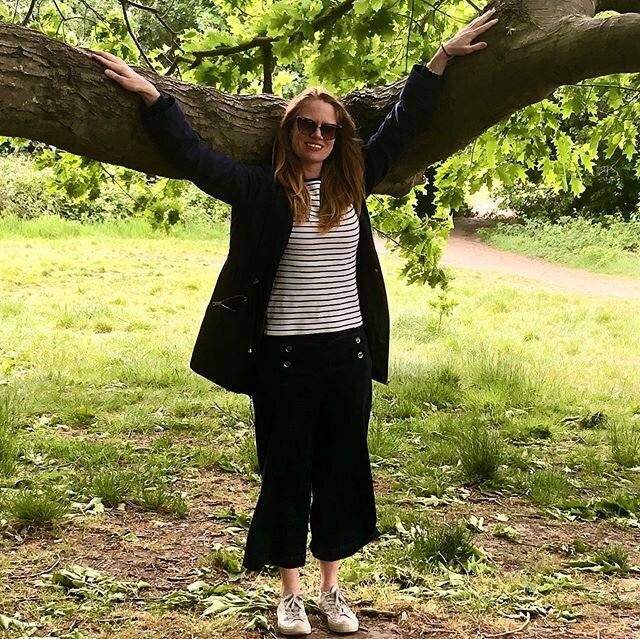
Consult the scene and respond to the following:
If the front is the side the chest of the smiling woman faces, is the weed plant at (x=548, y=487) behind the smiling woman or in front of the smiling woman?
behind

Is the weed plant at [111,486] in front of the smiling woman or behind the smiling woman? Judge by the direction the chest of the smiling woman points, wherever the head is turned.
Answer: behind

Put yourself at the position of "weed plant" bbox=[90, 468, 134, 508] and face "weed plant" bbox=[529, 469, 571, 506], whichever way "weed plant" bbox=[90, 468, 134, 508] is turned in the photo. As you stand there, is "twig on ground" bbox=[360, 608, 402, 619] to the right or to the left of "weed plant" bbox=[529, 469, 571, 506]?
right

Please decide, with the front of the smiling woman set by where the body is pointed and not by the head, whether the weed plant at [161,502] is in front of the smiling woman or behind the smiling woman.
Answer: behind

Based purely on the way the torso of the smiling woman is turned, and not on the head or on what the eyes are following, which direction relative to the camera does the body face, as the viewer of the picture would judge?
toward the camera

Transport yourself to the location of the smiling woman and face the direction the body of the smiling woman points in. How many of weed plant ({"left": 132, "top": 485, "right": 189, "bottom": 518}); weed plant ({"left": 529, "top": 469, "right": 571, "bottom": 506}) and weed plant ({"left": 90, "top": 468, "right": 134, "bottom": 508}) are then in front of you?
0

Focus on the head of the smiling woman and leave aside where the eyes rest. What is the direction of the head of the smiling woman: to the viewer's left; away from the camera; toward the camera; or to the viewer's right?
toward the camera
